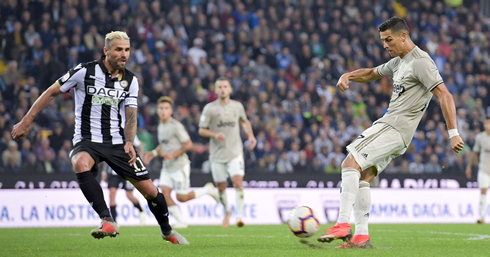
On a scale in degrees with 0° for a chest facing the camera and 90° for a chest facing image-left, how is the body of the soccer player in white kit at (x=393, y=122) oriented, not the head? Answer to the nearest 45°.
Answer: approximately 90°

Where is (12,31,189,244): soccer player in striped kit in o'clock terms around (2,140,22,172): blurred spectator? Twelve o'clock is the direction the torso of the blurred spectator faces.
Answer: The soccer player in striped kit is roughly at 12 o'clock from the blurred spectator.

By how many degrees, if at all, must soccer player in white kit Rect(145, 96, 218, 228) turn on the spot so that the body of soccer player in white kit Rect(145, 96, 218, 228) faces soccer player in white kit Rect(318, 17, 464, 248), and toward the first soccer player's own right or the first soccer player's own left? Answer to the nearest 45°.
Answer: approximately 45° to the first soccer player's own left

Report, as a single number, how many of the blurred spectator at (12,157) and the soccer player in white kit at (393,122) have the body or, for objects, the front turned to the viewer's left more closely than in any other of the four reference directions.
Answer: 1

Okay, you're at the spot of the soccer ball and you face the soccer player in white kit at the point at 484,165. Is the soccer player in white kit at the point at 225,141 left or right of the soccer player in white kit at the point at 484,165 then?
left

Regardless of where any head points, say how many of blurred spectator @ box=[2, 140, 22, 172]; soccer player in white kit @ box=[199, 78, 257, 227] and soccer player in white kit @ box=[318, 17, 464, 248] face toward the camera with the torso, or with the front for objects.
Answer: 2
